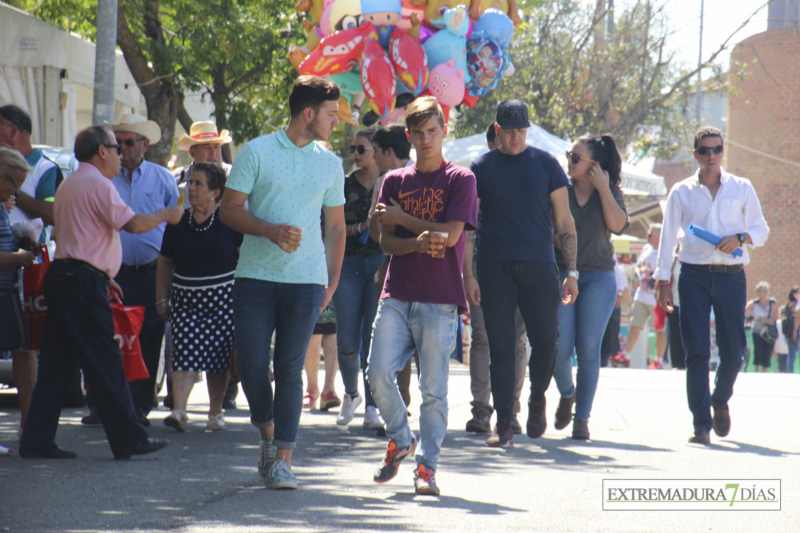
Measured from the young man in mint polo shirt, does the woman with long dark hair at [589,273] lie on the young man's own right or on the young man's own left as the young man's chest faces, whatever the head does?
on the young man's own left

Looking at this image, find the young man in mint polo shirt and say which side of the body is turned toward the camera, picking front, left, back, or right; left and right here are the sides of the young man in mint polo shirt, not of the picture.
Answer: front

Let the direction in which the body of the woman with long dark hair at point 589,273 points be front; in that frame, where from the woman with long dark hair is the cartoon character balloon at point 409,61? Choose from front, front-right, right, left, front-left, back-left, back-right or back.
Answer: right

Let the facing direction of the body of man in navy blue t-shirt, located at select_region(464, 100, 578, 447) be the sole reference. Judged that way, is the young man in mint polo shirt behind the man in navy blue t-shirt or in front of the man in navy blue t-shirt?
in front

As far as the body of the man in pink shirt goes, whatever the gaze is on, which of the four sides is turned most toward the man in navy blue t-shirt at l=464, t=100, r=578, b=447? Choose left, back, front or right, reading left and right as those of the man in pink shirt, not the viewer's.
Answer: front

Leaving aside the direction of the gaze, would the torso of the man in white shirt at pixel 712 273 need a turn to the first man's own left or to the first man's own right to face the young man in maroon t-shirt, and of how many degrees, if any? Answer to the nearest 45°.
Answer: approximately 45° to the first man's own right

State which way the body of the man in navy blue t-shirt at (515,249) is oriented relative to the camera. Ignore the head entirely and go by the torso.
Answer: toward the camera

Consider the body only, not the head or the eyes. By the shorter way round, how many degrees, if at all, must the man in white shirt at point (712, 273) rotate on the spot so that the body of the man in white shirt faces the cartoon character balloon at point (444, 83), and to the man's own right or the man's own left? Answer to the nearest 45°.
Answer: approximately 135° to the man's own right

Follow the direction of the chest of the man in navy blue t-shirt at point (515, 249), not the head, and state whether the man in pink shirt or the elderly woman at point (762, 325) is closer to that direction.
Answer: the man in pink shirt

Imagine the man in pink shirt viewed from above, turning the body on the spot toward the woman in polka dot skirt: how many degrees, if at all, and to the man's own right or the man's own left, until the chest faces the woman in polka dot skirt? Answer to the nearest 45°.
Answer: approximately 45° to the man's own left

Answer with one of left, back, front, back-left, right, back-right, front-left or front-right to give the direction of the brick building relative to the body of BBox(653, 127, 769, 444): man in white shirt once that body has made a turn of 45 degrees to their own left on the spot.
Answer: back-left

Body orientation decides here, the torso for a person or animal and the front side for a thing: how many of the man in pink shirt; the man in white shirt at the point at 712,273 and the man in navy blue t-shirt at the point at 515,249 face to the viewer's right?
1

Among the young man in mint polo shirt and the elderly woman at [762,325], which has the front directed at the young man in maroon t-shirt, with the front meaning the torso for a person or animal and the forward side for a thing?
the elderly woman

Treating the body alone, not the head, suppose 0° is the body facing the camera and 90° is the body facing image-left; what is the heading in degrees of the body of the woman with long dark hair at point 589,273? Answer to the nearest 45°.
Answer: approximately 45°

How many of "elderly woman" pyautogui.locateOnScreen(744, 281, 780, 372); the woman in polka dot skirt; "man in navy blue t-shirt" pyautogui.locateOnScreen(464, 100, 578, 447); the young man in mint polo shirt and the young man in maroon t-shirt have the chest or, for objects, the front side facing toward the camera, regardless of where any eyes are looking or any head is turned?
5

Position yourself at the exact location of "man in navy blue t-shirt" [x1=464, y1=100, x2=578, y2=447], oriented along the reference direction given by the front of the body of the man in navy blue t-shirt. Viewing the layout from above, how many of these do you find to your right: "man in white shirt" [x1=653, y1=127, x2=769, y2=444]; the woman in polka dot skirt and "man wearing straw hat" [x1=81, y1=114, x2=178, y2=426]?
2

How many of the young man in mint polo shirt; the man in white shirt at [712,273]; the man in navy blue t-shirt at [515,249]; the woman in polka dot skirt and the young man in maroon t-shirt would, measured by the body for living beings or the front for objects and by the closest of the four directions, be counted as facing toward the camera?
5
